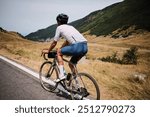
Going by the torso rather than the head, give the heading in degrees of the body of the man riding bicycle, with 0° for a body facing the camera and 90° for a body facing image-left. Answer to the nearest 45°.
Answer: approximately 135°

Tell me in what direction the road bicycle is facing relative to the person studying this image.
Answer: facing away from the viewer and to the left of the viewer
